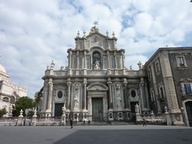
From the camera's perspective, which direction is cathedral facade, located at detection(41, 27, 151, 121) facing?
toward the camera

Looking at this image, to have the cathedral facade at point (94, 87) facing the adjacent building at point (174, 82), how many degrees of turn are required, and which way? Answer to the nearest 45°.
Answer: approximately 45° to its left

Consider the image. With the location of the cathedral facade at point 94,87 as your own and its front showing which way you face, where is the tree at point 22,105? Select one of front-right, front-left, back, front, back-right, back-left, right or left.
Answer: back-right
